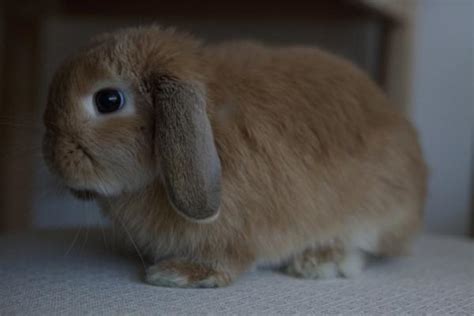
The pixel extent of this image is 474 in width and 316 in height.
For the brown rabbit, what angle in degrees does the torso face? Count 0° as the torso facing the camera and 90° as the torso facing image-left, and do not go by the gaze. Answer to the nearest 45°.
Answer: approximately 90°

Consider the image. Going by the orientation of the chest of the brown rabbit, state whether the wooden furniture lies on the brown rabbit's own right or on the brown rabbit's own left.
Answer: on the brown rabbit's own right
